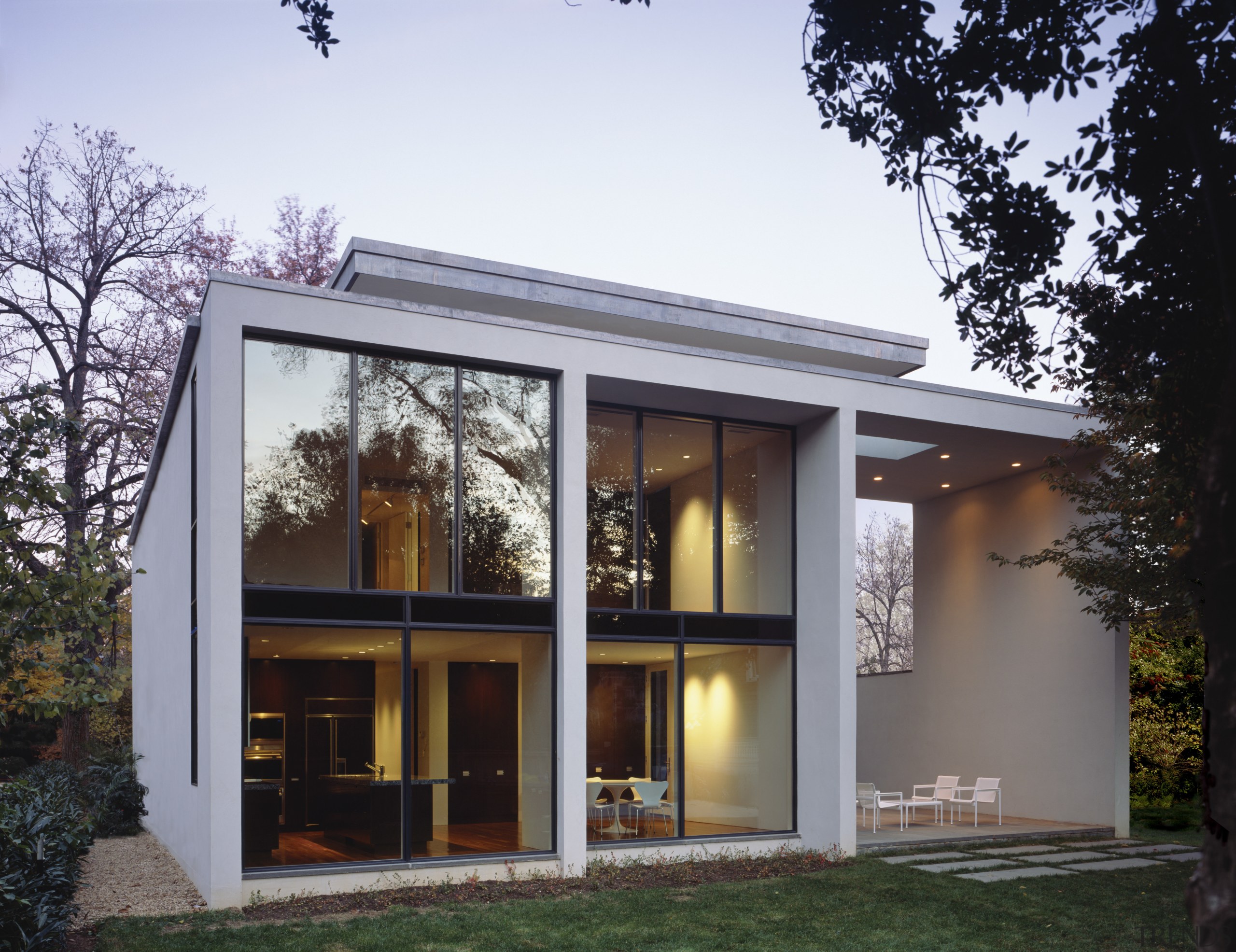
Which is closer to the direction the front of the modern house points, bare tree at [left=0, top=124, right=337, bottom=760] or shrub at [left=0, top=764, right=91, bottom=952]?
the shrub

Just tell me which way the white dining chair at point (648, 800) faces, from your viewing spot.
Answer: facing away from the viewer and to the left of the viewer

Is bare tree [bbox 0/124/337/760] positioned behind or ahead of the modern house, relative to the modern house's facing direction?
behind

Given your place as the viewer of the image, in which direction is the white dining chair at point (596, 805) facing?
facing away from the viewer and to the right of the viewer

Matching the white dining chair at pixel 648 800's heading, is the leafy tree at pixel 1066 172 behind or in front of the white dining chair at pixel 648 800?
behind

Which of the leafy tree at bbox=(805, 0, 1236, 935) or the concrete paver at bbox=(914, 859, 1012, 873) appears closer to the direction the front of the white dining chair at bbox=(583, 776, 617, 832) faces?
the concrete paver

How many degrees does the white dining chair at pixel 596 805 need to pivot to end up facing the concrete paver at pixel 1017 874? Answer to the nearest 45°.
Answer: approximately 45° to its right

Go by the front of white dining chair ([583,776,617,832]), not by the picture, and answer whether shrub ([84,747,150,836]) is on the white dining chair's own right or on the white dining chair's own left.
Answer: on the white dining chair's own left
